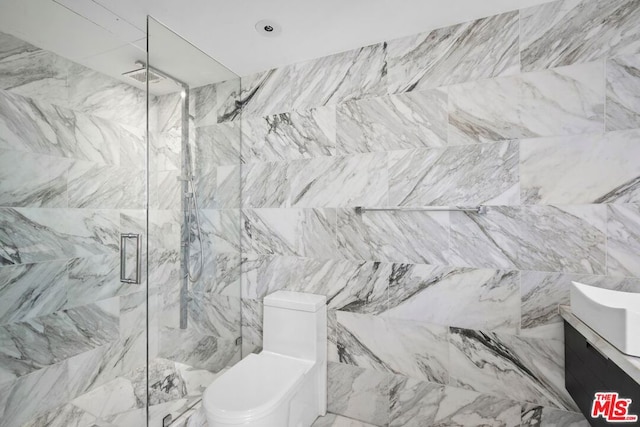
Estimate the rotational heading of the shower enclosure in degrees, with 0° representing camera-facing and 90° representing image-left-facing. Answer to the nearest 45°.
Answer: approximately 315°

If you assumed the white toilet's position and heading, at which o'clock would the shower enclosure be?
The shower enclosure is roughly at 2 o'clock from the white toilet.

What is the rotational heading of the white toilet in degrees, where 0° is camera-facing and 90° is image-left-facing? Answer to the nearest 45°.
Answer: approximately 45°

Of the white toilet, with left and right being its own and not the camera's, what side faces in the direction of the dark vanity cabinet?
left
